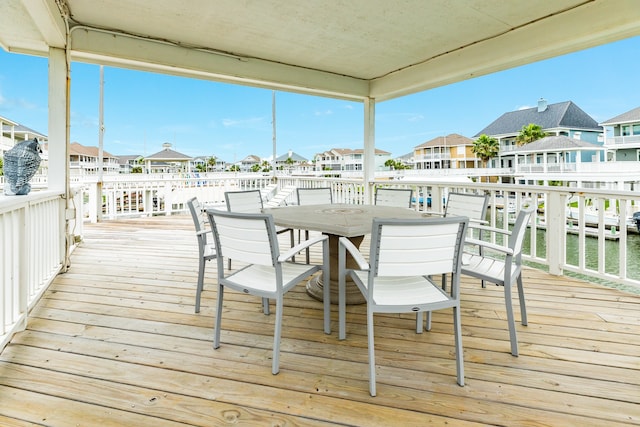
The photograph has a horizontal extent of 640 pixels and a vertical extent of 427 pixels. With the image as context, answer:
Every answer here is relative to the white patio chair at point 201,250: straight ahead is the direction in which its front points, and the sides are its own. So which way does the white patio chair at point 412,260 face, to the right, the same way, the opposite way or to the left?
to the left

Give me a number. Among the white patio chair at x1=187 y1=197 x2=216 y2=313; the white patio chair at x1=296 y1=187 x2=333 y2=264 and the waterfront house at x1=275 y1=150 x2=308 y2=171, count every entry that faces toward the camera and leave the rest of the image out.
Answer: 2

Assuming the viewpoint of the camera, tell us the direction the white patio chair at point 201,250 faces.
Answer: facing to the right of the viewer

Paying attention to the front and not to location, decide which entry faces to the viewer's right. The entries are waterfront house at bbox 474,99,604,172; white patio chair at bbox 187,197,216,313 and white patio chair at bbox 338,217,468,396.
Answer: white patio chair at bbox 187,197,216,313

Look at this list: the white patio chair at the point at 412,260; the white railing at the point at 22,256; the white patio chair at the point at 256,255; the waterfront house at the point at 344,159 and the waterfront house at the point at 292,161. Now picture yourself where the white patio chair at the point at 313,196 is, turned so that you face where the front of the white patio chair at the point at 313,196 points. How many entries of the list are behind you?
2

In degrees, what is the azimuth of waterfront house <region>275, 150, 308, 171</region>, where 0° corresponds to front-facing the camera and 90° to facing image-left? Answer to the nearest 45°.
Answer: approximately 0°

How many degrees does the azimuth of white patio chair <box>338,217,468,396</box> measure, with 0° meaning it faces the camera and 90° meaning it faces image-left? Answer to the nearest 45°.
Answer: approximately 135°

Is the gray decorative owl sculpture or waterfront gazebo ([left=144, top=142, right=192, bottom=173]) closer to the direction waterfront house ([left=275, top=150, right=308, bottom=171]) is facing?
the gray decorative owl sculpture

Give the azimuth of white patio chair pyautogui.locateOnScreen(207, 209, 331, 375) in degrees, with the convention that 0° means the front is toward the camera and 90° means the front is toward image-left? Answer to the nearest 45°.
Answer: approximately 225°

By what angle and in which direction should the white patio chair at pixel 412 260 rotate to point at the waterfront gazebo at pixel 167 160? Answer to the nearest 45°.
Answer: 0° — it already faces it
